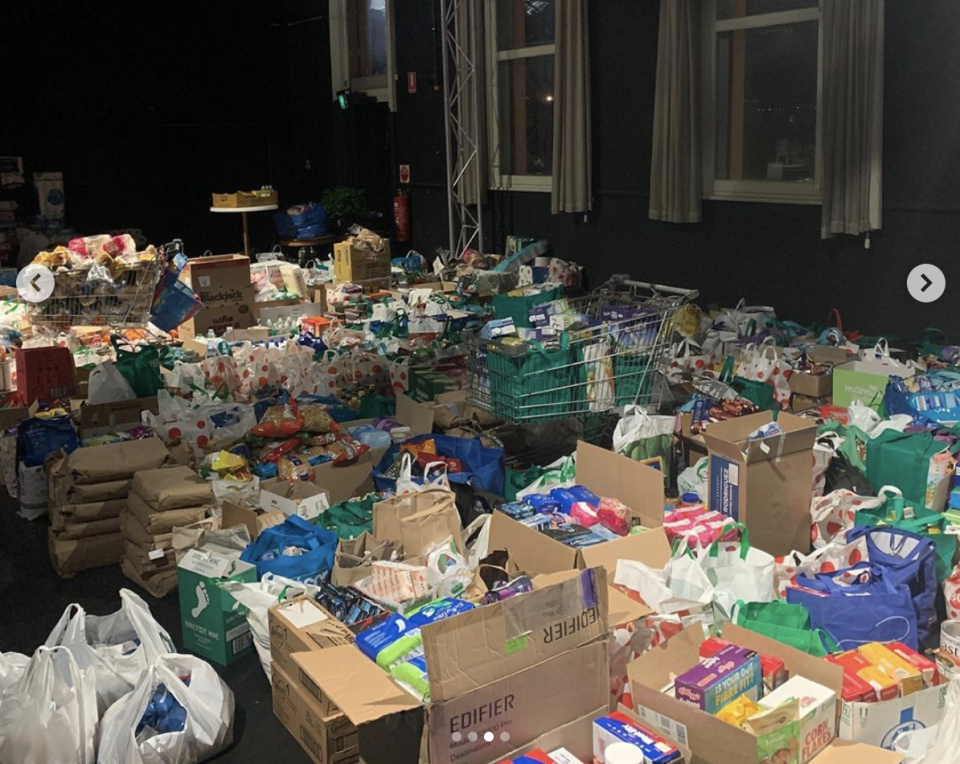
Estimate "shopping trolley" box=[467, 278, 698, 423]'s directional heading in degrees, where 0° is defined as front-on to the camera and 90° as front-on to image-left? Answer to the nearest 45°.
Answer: approximately 45°

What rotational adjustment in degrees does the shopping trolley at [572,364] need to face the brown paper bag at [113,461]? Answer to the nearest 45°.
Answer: approximately 45° to its right

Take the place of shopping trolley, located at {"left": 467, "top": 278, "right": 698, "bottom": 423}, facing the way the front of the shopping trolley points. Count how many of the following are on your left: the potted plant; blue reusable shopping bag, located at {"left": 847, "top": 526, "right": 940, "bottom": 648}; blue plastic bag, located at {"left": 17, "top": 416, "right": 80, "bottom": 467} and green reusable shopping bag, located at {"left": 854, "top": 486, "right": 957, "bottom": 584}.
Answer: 2

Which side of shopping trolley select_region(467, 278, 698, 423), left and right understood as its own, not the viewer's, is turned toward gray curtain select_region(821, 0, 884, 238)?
back

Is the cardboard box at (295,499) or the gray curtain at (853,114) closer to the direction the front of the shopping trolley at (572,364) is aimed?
the cardboard box

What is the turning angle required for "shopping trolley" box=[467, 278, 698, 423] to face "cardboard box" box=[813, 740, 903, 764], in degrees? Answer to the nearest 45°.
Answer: approximately 45° to its left

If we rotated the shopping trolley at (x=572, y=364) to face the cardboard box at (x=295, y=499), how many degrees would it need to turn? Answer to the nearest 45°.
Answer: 0° — it already faces it

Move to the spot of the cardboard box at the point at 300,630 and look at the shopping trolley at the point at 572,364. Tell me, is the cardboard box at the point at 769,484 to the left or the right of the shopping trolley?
right

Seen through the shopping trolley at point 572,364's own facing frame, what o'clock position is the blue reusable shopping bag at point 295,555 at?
The blue reusable shopping bag is roughly at 12 o'clock from the shopping trolley.

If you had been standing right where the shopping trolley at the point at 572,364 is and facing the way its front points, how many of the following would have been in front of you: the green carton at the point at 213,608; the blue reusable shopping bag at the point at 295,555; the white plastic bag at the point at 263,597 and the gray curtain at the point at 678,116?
3

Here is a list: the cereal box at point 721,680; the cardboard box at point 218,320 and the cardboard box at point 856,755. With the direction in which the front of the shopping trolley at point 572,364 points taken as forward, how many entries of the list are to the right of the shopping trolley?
1

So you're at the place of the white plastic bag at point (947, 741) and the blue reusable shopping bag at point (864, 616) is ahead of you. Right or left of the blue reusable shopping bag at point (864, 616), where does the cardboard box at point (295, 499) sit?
left
